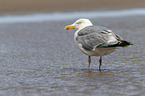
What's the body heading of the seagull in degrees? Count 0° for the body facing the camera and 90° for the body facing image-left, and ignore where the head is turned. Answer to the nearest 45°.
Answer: approximately 90°
